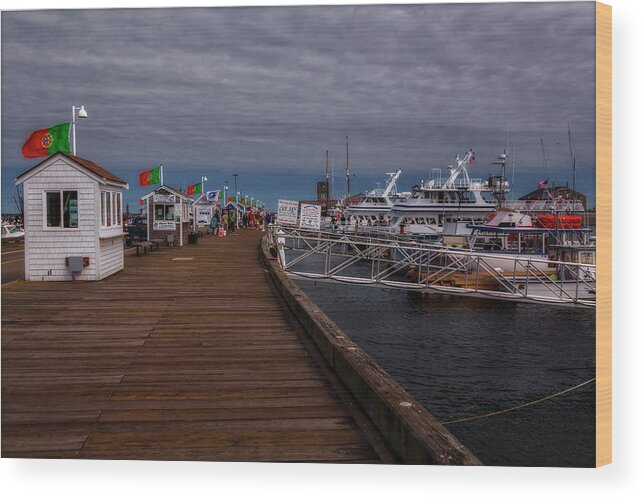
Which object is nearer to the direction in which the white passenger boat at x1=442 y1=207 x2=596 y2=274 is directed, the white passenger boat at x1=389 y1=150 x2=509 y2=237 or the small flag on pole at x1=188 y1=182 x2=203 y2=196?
the small flag on pole

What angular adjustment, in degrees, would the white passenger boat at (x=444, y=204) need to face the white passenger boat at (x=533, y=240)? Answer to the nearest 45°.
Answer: approximately 90° to its left

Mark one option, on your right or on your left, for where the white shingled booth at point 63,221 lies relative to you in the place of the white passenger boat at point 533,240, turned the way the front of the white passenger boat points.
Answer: on your left

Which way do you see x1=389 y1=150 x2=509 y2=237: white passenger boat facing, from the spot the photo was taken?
facing to the left of the viewer

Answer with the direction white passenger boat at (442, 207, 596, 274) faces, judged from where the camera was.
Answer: facing to the left of the viewer

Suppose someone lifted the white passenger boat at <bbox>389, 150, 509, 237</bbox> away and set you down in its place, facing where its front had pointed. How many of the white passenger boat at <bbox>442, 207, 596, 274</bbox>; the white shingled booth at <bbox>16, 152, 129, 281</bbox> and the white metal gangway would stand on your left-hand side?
3
